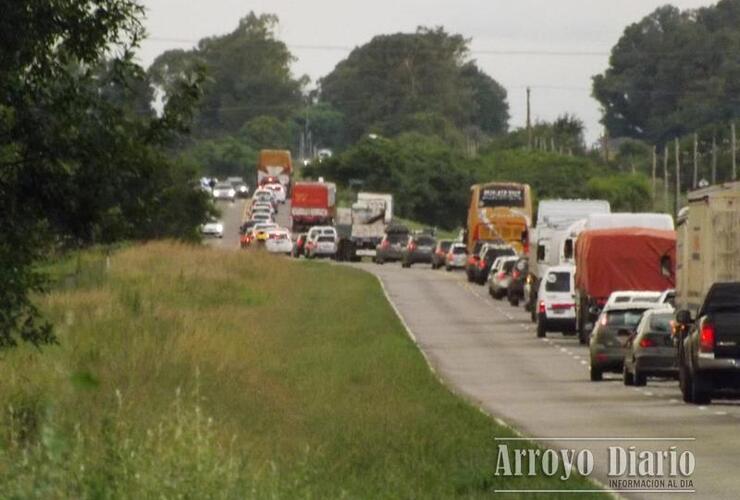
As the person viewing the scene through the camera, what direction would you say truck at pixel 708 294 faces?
facing away from the viewer and to the left of the viewer
